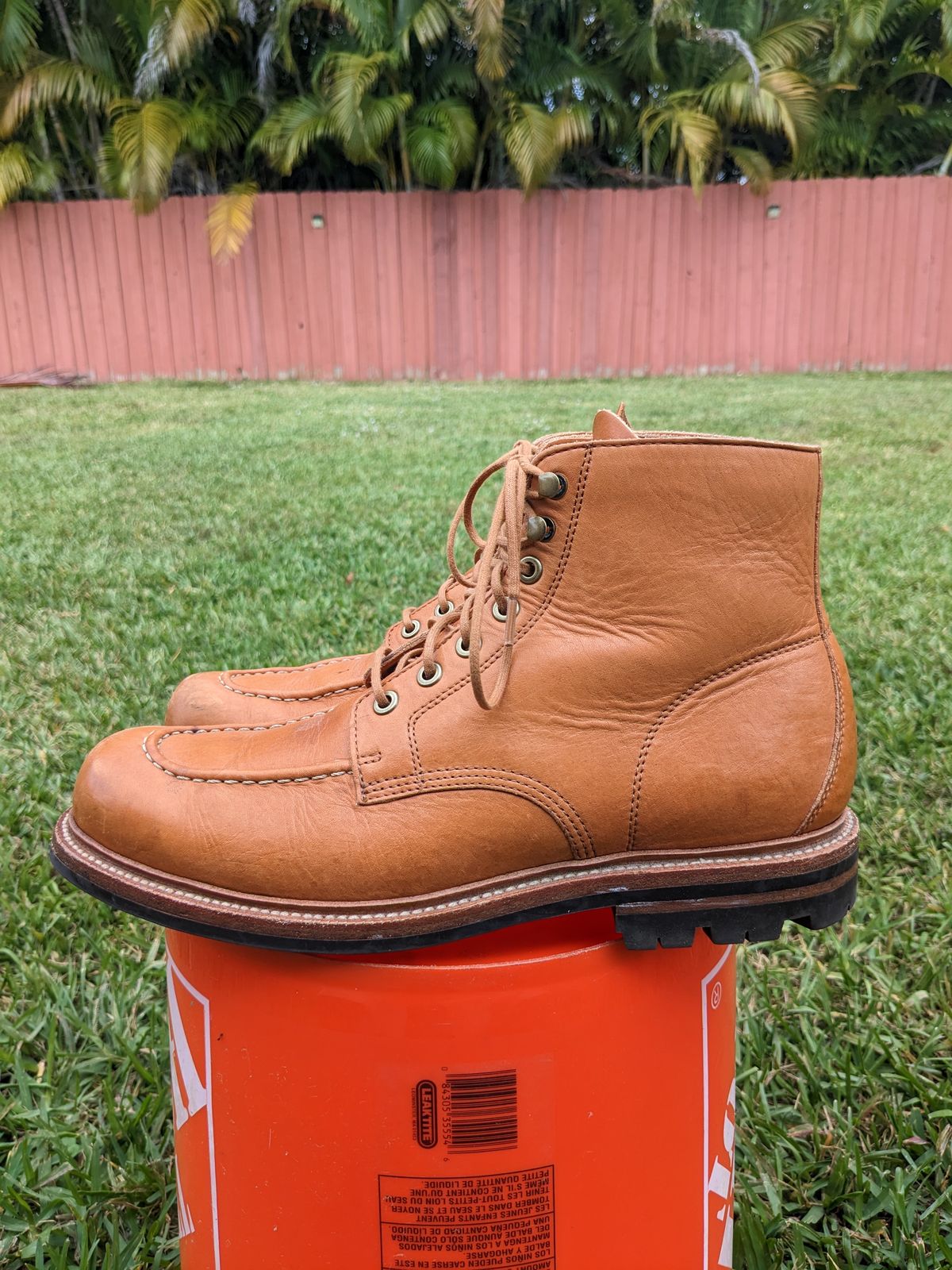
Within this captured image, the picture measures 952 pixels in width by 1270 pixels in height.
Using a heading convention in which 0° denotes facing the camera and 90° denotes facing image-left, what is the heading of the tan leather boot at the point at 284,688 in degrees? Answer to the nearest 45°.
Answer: approximately 90°

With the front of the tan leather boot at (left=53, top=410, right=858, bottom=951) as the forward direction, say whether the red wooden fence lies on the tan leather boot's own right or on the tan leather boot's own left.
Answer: on the tan leather boot's own right

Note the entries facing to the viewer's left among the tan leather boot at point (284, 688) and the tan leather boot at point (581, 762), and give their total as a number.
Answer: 2

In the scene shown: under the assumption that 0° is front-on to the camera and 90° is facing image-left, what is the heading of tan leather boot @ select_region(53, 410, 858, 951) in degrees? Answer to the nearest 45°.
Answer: approximately 90°

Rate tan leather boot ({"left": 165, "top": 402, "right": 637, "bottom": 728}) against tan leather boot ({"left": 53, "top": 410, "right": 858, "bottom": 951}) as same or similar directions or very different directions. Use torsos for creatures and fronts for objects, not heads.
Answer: same or similar directions
